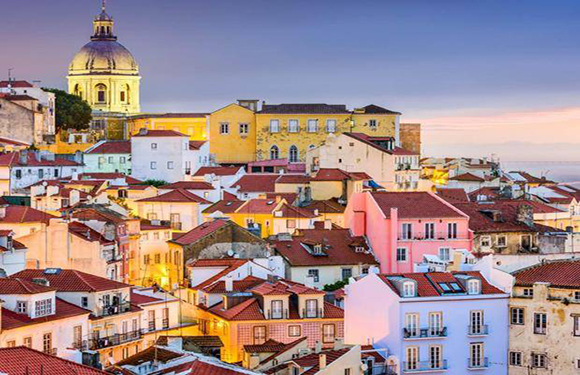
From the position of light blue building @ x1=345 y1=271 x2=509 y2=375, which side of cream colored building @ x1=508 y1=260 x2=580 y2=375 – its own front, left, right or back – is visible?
right

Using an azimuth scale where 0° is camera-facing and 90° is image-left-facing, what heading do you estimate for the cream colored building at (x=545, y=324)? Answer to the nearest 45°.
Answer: approximately 0°
